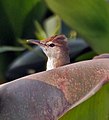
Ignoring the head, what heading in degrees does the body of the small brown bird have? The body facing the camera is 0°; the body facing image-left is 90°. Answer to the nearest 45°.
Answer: approximately 90°

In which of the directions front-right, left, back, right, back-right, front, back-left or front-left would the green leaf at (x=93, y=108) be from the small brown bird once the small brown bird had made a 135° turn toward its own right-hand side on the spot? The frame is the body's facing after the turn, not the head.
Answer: back-right
